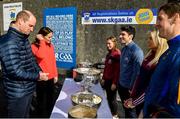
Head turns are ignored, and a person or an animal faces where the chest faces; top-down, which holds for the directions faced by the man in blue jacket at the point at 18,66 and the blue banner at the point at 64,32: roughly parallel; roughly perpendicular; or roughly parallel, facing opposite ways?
roughly perpendicular

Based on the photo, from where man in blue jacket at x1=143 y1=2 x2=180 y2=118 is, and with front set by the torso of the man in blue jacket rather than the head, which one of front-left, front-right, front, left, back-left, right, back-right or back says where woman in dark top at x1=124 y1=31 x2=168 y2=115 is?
right

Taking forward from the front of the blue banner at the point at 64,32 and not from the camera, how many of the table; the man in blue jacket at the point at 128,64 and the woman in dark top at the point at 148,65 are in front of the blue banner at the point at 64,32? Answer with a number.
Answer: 3

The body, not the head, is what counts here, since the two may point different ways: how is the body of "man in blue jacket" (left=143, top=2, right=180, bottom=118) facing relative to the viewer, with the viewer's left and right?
facing to the left of the viewer

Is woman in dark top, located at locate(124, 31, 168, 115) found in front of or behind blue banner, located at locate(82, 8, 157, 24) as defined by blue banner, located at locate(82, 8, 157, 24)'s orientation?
in front

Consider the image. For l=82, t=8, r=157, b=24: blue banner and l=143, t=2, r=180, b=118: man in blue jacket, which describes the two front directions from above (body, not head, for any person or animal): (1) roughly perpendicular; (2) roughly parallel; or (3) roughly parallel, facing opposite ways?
roughly perpendicular

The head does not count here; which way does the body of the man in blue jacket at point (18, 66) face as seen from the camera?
to the viewer's right

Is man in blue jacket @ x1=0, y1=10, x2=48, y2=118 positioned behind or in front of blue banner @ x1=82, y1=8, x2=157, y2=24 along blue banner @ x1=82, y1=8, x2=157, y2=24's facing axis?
in front

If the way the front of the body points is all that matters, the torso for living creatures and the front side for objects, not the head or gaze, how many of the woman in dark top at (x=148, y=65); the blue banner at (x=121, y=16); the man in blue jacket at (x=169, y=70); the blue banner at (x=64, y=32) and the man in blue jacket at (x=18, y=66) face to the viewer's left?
2
